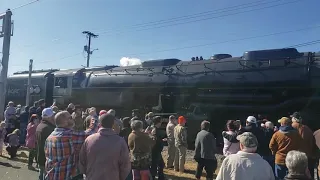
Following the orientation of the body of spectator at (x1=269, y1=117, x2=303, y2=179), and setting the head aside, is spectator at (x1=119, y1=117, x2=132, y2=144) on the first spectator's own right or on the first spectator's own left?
on the first spectator's own left

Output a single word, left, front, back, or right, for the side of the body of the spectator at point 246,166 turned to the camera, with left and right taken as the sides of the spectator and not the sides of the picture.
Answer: back

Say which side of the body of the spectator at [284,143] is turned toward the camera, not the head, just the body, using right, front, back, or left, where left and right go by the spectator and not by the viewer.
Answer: back

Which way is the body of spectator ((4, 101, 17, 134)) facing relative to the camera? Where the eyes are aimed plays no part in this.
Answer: away from the camera

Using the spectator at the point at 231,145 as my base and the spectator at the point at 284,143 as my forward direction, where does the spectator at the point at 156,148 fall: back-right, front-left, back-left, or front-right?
back-right

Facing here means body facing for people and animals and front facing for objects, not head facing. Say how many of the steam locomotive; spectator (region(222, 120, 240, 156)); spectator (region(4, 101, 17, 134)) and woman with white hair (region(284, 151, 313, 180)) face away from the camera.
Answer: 3

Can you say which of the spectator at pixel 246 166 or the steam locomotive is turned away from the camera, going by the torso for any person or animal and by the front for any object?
the spectator

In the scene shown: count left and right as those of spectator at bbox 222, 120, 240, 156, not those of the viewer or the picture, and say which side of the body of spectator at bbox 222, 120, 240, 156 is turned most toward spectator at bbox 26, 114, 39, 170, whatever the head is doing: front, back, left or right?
left

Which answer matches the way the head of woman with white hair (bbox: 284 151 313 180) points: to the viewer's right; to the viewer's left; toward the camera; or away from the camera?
away from the camera

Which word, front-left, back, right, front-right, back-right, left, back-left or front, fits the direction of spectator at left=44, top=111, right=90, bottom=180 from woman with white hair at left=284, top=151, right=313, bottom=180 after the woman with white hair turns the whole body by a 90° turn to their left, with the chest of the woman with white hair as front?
front

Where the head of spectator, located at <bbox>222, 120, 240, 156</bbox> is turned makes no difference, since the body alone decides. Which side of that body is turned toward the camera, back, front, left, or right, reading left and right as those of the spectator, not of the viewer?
back

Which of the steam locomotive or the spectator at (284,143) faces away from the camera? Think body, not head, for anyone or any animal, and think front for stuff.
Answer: the spectator

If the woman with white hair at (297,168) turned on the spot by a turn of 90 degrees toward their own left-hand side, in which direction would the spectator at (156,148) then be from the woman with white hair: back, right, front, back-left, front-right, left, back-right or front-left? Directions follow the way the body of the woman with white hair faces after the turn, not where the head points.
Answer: front-right

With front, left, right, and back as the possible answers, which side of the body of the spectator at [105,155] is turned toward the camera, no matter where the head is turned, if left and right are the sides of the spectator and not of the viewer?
back

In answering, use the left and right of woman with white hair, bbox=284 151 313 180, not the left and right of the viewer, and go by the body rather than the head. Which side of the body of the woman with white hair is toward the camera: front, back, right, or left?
back

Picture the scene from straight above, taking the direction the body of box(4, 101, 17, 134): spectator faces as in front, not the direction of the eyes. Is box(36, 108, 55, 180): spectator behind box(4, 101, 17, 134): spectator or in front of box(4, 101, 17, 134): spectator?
behind
